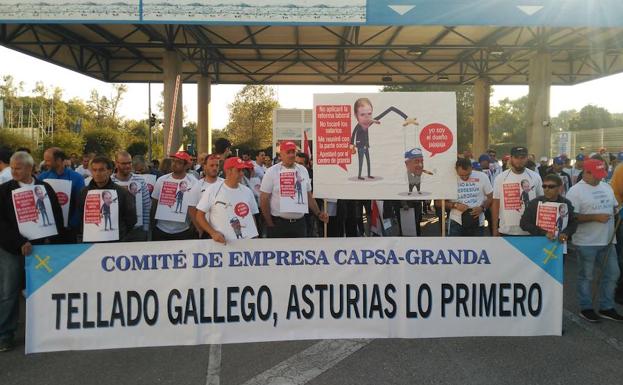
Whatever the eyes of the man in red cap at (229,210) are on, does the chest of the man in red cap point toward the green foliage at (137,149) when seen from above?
no

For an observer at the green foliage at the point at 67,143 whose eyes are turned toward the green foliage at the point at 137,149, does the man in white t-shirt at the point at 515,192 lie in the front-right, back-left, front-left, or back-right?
front-right

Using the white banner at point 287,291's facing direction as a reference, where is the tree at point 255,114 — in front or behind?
behind

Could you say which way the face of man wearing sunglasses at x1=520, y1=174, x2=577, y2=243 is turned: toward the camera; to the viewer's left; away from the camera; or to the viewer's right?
toward the camera

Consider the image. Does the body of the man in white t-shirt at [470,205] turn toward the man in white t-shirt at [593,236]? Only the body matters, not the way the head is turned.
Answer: no

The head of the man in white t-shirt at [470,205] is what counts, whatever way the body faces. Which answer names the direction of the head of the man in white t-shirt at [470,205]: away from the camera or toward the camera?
toward the camera

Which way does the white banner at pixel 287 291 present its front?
toward the camera

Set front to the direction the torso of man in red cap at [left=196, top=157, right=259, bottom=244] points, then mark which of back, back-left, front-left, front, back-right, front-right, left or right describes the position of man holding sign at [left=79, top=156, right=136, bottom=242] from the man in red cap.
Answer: back-right

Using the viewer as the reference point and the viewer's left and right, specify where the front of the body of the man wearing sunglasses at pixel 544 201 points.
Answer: facing the viewer

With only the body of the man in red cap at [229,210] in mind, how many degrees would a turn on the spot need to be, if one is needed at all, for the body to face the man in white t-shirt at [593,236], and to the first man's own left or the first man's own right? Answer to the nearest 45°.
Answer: approximately 45° to the first man's own left

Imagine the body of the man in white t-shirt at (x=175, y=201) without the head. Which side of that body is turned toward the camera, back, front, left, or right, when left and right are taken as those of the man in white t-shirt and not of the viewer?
front

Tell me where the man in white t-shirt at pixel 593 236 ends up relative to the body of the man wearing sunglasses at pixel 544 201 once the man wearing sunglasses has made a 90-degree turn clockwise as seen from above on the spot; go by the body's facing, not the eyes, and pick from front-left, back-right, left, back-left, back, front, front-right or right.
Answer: back-right

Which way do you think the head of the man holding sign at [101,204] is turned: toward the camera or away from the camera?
toward the camera

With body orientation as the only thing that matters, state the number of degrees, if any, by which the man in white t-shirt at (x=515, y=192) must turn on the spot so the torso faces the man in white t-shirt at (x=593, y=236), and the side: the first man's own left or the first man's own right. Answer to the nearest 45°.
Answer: approximately 90° to the first man's own left

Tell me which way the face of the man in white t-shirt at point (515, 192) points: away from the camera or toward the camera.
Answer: toward the camera
